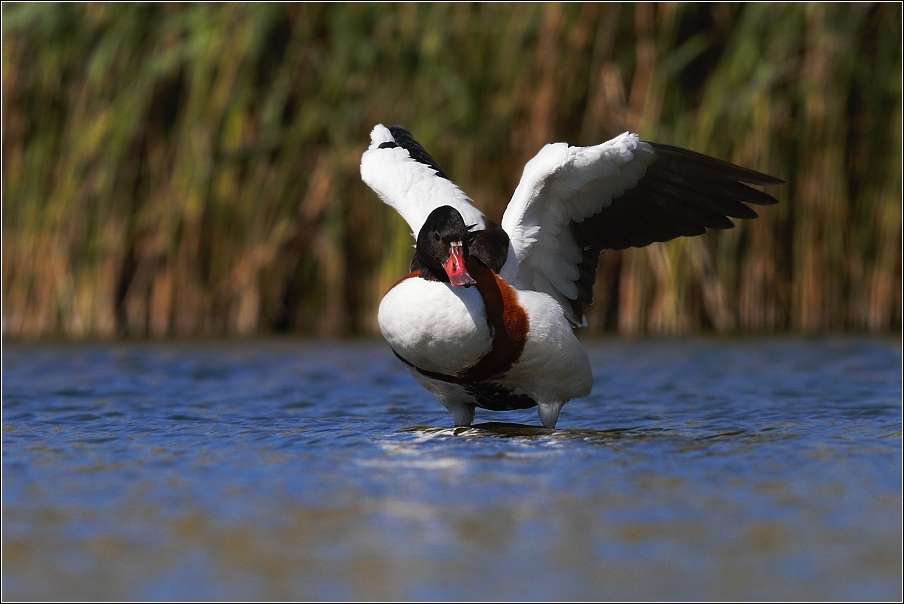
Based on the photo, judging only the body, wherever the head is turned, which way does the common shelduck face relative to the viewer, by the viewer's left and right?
facing the viewer and to the left of the viewer
